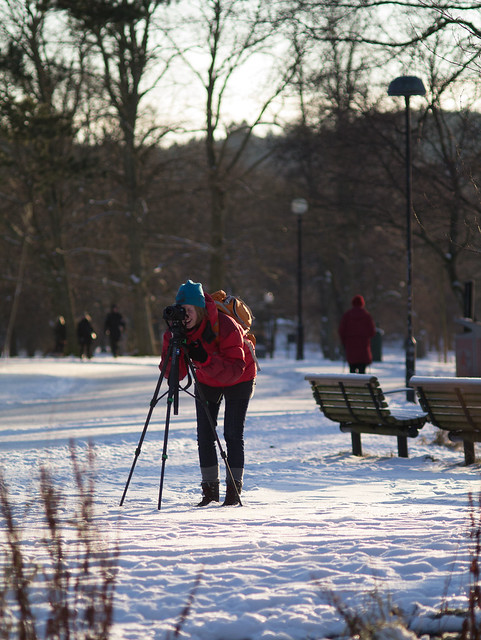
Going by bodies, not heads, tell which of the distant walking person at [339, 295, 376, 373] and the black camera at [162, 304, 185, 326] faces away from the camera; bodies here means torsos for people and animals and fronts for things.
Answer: the distant walking person

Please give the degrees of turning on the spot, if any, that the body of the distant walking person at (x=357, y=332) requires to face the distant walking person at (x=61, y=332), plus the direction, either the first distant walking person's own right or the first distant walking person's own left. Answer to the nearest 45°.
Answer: approximately 45° to the first distant walking person's own left

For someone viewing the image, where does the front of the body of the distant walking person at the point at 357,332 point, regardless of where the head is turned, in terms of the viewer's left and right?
facing away from the viewer

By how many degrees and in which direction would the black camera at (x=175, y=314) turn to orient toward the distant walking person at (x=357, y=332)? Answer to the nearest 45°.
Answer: approximately 135° to its right

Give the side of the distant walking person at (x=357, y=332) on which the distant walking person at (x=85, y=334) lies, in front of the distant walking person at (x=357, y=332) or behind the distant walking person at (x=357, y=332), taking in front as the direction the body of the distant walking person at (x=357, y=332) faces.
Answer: in front

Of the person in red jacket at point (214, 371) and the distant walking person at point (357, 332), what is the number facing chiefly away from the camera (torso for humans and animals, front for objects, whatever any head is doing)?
1

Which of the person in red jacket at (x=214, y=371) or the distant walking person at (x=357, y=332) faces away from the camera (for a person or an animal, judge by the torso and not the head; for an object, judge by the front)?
the distant walking person

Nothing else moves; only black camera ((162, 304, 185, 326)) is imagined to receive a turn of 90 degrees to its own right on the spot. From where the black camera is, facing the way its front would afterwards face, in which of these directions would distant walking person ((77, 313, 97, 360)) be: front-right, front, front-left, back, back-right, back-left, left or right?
front-right

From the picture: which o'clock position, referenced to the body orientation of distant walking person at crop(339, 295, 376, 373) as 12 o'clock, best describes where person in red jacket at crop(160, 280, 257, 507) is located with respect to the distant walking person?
The person in red jacket is roughly at 6 o'clock from the distant walking person.

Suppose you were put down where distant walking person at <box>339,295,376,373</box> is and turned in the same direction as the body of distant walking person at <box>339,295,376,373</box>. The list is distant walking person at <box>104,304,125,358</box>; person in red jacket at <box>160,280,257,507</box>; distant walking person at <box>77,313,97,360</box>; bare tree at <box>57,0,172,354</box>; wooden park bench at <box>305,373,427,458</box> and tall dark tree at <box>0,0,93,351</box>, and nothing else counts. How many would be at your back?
2
